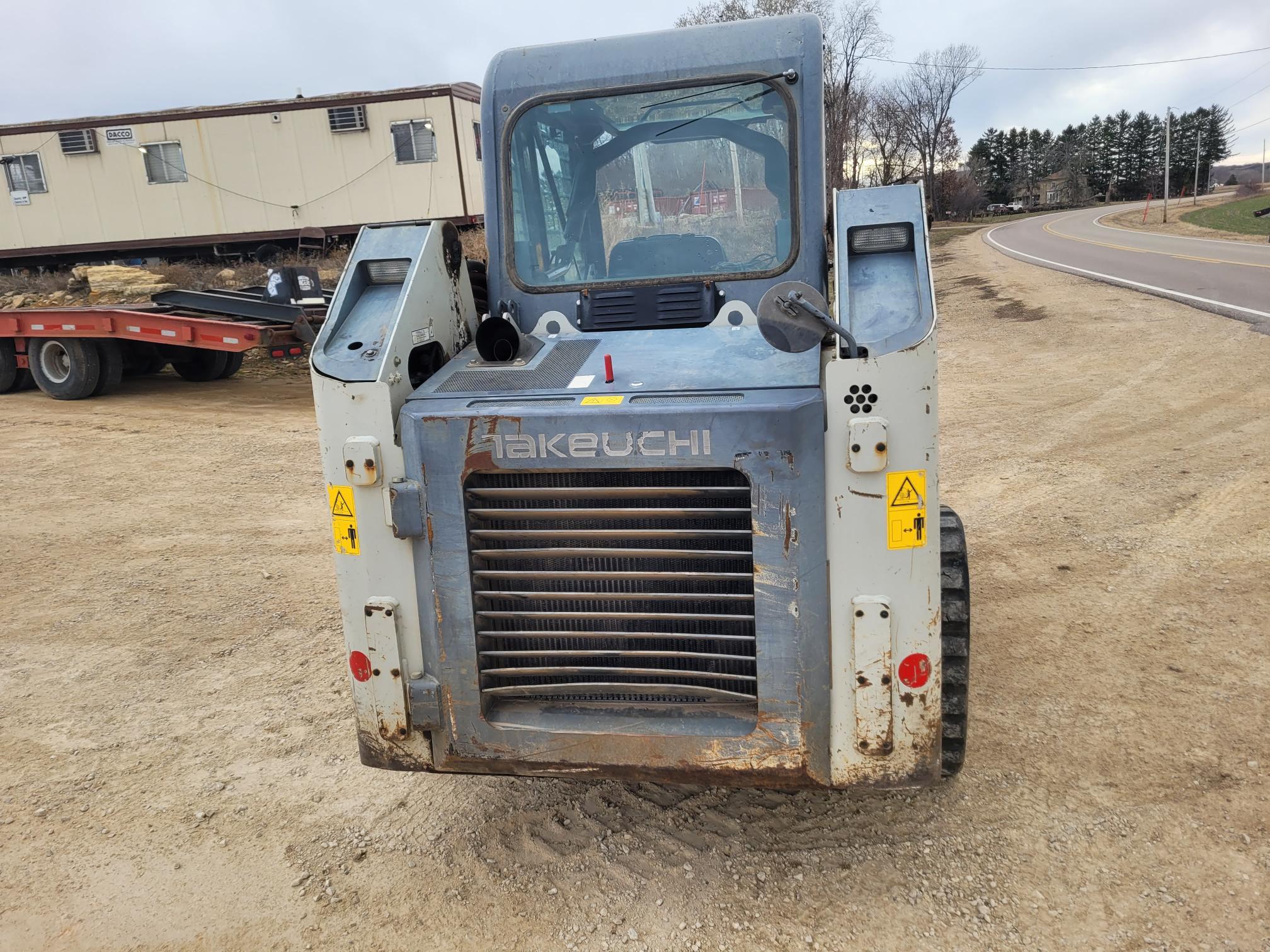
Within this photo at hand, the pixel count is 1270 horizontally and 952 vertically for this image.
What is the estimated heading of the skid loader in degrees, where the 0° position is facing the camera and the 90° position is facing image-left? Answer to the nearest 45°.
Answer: approximately 180°

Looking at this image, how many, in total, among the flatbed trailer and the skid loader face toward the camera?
0

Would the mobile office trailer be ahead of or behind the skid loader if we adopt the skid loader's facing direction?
ahead
